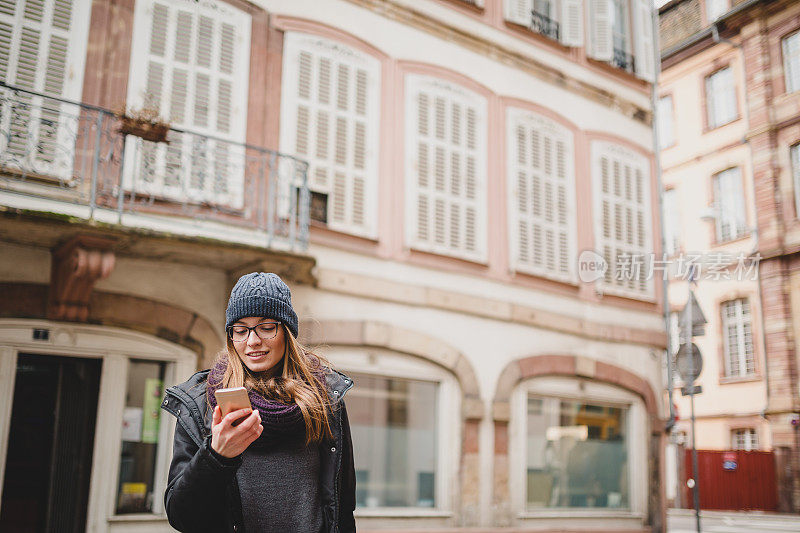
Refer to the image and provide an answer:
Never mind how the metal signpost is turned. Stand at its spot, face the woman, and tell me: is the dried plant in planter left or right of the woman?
right

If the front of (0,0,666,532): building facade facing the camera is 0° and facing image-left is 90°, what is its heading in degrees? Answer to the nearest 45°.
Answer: approximately 315°

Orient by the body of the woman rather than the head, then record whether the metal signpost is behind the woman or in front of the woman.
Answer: behind

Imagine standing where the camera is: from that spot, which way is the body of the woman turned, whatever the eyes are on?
toward the camera

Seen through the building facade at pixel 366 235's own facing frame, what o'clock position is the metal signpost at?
The metal signpost is roughly at 10 o'clock from the building facade.

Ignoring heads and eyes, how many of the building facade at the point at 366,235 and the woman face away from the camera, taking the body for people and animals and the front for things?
0

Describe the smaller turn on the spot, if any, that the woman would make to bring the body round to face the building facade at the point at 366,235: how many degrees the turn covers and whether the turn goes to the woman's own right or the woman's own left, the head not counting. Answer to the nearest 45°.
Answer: approximately 180°

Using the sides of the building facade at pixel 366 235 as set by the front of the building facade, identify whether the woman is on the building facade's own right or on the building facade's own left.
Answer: on the building facade's own right
